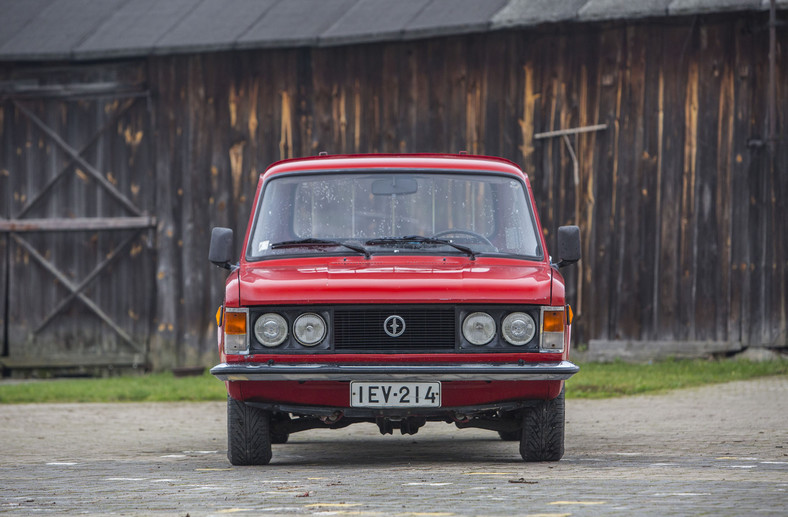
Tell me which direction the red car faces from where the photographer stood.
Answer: facing the viewer

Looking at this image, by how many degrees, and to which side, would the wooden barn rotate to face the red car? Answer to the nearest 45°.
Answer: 0° — it already faces it

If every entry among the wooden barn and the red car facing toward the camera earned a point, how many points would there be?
2

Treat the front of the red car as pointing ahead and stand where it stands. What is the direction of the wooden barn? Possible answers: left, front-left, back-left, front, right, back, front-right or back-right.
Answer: back

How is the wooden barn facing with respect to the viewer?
toward the camera

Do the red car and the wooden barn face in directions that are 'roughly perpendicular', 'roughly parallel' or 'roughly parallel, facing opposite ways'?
roughly parallel
